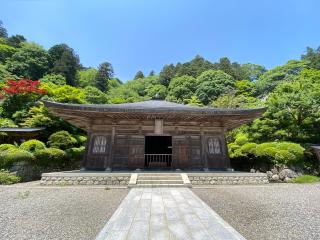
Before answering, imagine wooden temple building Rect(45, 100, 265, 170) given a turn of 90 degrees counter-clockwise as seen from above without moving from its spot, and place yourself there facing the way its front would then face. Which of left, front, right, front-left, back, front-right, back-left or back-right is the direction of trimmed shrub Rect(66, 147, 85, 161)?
back-left

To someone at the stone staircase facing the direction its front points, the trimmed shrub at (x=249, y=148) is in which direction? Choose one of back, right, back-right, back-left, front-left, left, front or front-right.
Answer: back-left

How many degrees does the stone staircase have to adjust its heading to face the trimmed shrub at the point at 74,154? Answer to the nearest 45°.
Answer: approximately 135° to its right

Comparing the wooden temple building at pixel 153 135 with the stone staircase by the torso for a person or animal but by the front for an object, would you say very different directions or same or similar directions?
same or similar directions

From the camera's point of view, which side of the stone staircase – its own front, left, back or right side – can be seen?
front

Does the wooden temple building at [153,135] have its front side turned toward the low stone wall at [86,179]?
no

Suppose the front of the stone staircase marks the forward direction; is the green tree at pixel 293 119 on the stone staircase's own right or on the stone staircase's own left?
on the stone staircase's own left

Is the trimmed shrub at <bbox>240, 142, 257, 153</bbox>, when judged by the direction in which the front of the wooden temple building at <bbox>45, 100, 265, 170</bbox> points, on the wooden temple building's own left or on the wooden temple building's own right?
on the wooden temple building's own left

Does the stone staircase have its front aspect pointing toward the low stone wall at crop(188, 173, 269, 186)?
no

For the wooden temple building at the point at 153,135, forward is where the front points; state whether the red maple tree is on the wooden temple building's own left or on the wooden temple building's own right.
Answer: on the wooden temple building's own right

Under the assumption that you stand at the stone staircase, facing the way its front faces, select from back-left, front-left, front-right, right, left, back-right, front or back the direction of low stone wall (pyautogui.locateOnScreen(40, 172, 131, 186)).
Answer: right
